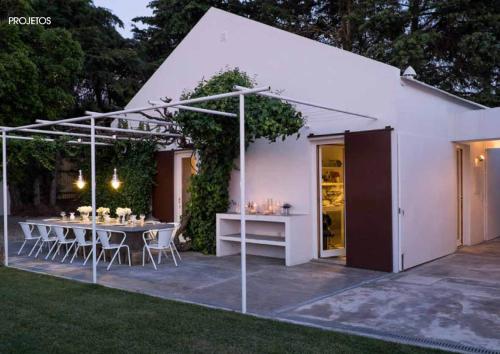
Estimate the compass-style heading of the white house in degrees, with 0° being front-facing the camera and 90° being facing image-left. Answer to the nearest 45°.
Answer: approximately 45°

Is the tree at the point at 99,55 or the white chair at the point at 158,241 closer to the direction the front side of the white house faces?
the white chair

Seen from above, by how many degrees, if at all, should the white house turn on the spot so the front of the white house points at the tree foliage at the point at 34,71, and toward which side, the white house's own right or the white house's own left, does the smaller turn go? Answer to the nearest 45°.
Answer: approximately 45° to the white house's own right

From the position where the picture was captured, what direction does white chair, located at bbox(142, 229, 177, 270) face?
facing away from the viewer and to the left of the viewer

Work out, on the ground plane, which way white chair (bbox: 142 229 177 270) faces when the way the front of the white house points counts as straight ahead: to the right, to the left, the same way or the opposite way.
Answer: to the right

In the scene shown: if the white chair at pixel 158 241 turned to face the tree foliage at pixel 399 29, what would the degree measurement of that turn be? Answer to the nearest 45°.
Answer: approximately 90° to its right

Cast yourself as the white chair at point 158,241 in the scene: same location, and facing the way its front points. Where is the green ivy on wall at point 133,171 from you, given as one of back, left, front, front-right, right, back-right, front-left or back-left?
front-right

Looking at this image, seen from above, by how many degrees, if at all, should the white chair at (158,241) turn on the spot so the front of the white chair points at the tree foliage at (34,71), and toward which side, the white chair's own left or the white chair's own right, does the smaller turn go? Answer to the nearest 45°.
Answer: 0° — it already faces it

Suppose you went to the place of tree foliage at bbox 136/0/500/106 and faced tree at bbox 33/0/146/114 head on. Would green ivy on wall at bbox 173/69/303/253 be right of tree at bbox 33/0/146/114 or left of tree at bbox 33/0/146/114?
left

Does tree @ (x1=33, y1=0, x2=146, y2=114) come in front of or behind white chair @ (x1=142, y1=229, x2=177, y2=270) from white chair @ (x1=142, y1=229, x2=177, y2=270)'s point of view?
in front

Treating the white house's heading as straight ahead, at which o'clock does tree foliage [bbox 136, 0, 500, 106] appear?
The tree foliage is roughly at 5 o'clock from the white house.

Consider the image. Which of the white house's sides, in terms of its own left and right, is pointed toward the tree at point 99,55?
right

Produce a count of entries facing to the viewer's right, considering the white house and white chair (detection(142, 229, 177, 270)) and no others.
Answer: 0
